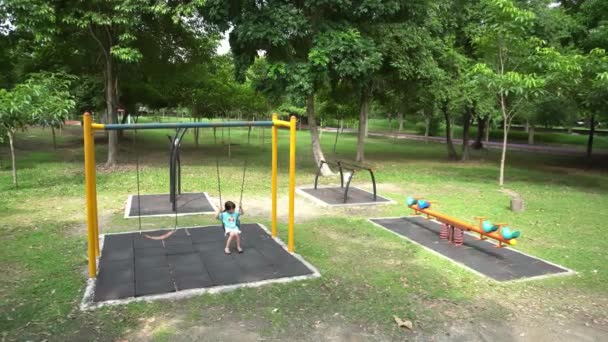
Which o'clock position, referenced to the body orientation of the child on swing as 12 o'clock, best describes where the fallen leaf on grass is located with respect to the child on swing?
The fallen leaf on grass is roughly at 11 o'clock from the child on swing.

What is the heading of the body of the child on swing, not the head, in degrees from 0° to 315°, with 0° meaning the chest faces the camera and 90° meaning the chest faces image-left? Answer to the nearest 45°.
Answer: approximately 0°
